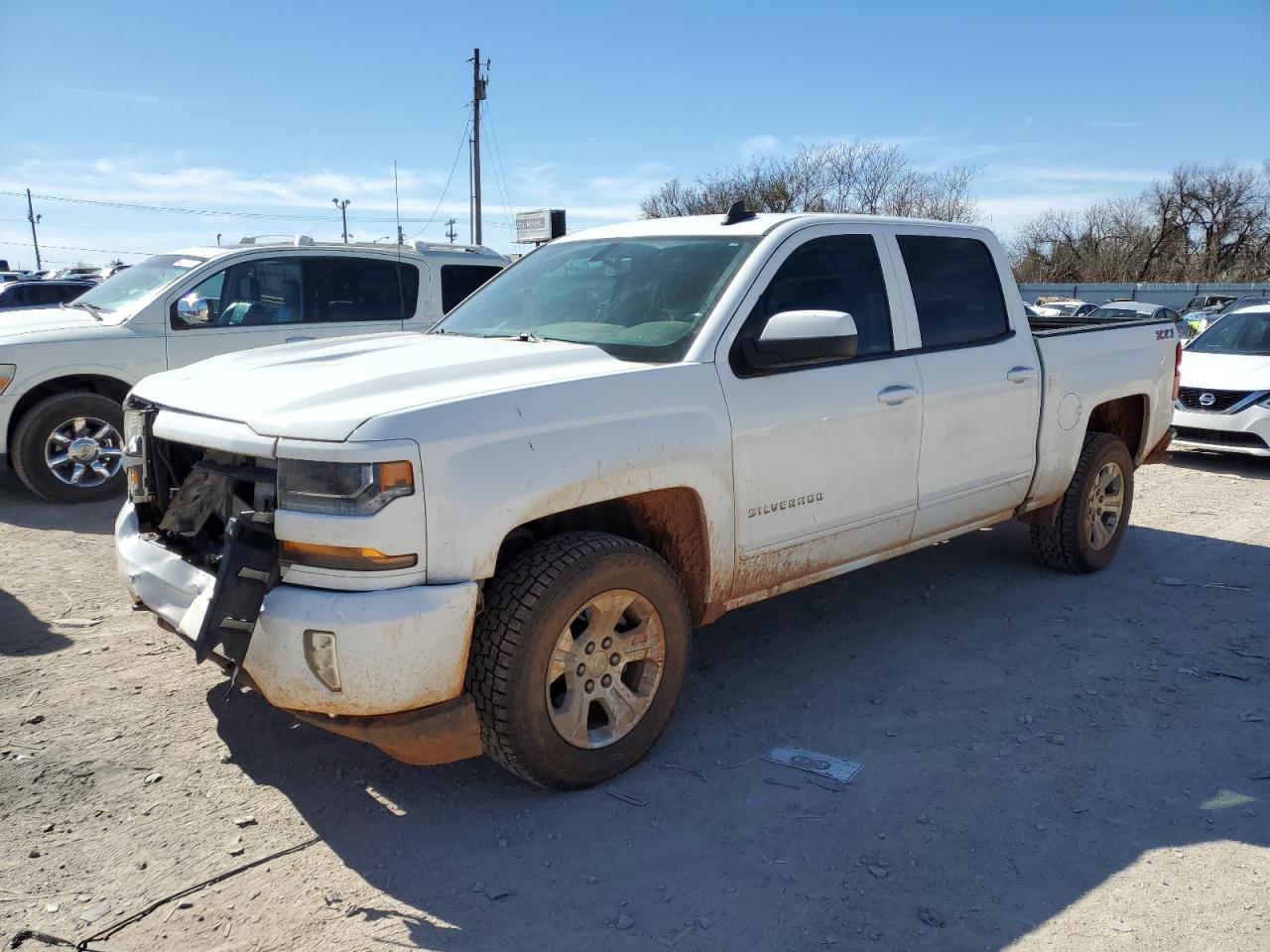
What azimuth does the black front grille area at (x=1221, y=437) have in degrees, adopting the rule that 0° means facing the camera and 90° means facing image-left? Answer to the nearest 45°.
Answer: approximately 45°

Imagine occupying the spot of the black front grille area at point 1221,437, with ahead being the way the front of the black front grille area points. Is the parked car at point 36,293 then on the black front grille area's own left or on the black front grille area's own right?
on the black front grille area's own right

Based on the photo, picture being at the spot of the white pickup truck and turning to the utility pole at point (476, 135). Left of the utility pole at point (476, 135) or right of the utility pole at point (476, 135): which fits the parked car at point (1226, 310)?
right

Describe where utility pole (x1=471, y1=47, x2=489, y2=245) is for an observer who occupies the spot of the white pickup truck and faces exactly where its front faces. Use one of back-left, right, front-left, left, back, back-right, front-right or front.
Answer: back-right

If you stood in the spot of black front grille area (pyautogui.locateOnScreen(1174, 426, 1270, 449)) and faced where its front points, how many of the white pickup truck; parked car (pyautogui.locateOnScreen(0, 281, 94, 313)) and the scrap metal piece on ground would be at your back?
0

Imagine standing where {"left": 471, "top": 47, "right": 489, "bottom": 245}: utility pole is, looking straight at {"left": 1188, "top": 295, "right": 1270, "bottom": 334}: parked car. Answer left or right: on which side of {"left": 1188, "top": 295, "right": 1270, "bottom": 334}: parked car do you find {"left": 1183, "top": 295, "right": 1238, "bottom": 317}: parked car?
left

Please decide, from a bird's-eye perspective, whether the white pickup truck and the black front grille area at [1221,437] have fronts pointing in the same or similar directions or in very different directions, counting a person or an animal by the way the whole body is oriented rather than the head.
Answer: same or similar directions

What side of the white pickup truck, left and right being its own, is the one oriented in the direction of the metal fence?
back

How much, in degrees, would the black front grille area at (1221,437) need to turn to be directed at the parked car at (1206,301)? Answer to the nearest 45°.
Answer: approximately 135° to its right

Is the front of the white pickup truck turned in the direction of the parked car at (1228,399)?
no

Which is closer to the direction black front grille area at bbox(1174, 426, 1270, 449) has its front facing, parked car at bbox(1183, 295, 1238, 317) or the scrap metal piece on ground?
the scrap metal piece on ground

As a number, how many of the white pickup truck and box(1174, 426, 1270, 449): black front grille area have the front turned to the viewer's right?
0

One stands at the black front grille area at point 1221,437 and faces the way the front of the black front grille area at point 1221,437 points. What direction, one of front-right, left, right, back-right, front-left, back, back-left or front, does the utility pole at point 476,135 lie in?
right

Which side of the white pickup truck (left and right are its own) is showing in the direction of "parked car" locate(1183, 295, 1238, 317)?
back

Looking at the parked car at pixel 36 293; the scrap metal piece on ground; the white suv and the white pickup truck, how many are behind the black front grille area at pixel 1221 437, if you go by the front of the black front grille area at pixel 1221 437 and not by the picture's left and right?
0

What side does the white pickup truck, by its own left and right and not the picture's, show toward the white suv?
right

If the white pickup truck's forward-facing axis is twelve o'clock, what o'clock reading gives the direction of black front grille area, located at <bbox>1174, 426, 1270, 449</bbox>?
The black front grille area is roughly at 6 o'clock from the white pickup truck.
